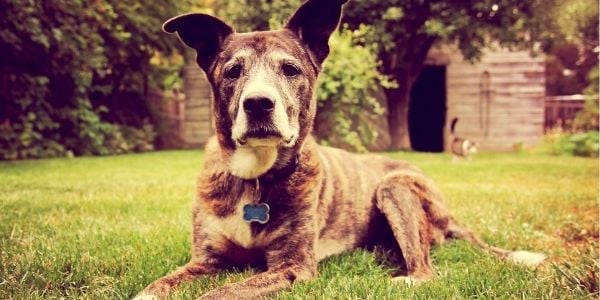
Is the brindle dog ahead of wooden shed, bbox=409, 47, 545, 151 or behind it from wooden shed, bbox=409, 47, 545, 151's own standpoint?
ahead

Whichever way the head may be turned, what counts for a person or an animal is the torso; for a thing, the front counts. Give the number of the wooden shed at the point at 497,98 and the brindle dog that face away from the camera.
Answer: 0

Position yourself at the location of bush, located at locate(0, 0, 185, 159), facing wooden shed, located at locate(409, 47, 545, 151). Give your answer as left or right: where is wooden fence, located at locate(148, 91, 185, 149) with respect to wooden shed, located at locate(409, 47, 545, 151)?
left

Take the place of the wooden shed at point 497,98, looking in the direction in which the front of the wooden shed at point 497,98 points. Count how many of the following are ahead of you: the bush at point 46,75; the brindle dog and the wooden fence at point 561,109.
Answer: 2

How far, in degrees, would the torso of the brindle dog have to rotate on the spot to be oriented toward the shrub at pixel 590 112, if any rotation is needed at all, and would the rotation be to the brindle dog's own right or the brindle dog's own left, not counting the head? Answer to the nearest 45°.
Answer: approximately 180°

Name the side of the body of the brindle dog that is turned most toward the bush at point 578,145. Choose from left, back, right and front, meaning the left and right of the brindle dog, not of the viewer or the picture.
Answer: back

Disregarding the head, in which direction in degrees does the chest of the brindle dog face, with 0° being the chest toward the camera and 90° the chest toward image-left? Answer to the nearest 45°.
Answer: approximately 45°

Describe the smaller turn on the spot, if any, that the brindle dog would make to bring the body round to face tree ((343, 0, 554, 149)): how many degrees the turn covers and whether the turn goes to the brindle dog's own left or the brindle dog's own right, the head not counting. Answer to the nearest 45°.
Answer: approximately 135° to the brindle dog's own right

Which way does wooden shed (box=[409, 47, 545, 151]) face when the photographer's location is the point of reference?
facing the viewer

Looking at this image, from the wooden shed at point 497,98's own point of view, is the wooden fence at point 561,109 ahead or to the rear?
to the rear
